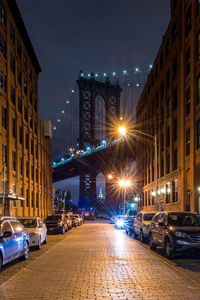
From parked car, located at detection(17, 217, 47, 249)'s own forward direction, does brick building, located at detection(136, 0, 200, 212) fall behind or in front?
behind

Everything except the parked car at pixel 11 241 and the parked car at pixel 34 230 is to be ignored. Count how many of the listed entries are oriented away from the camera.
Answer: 0

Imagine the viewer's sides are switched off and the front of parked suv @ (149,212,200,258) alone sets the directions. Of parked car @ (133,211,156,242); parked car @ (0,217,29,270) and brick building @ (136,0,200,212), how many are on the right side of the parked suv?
1

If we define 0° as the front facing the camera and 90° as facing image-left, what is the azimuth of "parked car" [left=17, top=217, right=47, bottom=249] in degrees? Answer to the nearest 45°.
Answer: approximately 45°

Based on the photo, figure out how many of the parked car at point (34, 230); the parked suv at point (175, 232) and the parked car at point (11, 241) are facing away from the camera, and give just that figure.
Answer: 0

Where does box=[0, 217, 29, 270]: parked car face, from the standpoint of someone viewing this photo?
facing the viewer and to the left of the viewer
